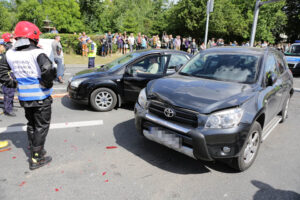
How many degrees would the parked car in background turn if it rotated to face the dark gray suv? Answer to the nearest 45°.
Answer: approximately 45° to its left

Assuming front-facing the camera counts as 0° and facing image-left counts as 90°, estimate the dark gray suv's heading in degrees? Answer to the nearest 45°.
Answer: approximately 45°

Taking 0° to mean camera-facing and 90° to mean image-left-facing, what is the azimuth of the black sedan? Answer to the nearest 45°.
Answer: approximately 90°

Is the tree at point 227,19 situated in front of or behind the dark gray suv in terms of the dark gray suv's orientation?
behind

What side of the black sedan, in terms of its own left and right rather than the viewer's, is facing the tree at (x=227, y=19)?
right

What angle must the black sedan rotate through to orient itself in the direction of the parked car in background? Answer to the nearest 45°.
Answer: approximately 135° to its right

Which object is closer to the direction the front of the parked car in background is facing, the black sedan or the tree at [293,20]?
the black sedan

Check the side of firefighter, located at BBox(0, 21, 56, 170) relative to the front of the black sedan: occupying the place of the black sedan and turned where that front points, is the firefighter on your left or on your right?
on your left

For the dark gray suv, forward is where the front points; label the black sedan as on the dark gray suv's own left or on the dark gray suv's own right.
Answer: on the dark gray suv's own right
